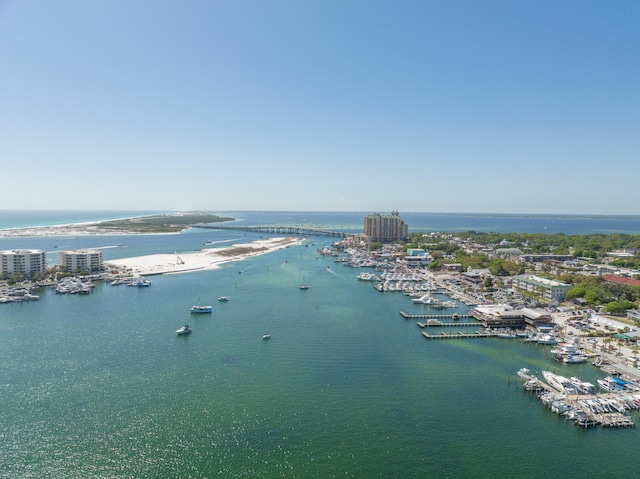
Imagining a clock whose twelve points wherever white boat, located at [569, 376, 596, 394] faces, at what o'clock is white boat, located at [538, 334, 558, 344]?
white boat, located at [538, 334, 558, 344] is roughly at 1 o'clock from white boat, located at [569, 376, 596, 394].

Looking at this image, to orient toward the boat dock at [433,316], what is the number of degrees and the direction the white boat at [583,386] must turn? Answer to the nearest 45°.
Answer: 0° — it already faces it

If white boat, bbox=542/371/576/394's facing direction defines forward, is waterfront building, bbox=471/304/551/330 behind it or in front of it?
in front

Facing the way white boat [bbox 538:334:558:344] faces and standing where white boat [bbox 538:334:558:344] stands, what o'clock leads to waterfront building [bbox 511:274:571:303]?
The waterfront building is roughly at 3 o'clock from the white boat.

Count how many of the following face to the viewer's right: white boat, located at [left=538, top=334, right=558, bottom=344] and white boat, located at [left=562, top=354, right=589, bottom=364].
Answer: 0

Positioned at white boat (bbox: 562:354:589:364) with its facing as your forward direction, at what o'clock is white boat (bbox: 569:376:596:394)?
white boat (bbox: 569:376:596:394) is roughly at 9 o'clock from white boat (bbox: 562:354:589:364).

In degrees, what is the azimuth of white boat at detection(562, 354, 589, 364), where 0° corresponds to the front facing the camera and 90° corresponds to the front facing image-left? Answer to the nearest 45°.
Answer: approximately 90°

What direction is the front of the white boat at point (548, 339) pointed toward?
to the viewer's left

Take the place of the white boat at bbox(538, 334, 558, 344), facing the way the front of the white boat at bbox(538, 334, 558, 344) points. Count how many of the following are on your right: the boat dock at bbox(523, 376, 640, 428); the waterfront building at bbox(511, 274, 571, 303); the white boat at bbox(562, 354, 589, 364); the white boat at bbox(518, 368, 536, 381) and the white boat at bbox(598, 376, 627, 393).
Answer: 1

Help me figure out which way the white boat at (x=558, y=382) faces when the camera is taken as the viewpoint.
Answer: facing away from the viewer and to the left of the viewer
